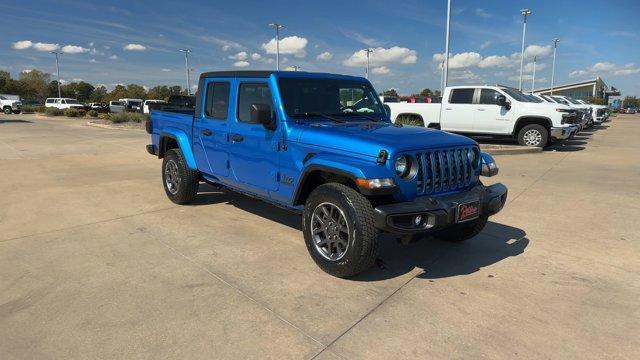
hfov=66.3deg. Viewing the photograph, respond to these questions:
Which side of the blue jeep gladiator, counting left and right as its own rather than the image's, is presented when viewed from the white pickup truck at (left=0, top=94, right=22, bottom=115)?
back

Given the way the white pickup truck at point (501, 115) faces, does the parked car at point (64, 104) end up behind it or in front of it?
behind

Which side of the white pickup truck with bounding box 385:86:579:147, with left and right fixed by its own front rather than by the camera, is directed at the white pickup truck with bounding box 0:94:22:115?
back

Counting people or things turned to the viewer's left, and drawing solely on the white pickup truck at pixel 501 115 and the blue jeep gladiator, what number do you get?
0

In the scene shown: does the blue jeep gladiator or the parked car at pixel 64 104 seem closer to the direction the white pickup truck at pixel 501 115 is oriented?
the blue jeep gladiator

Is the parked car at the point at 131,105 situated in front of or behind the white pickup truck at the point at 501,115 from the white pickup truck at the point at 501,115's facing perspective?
behind

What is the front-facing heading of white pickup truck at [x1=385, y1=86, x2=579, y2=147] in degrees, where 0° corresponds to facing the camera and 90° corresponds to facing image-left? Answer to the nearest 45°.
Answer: approximately 315°

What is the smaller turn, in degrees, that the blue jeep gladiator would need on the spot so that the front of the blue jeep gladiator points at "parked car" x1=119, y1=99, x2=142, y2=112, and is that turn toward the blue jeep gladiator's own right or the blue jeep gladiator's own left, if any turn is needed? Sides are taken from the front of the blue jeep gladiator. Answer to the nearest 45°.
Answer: approximately 180°

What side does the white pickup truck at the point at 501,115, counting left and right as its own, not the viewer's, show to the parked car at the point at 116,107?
back
